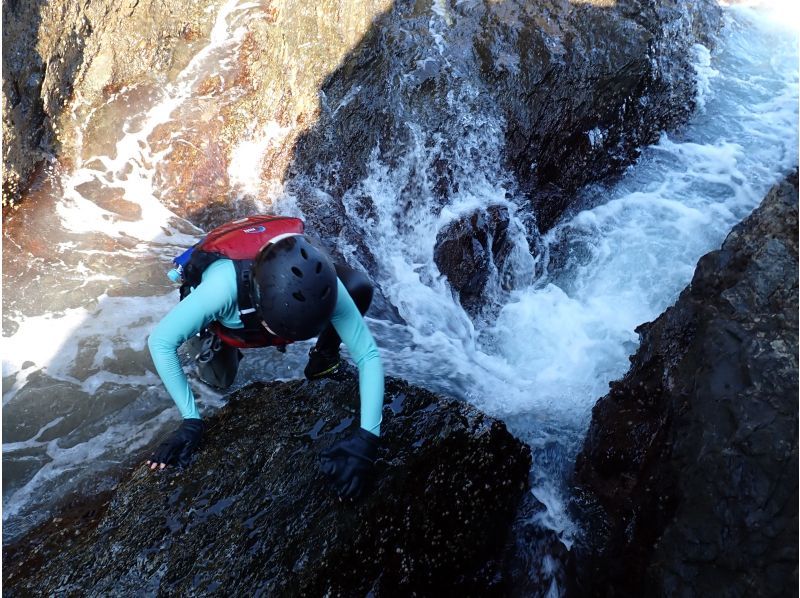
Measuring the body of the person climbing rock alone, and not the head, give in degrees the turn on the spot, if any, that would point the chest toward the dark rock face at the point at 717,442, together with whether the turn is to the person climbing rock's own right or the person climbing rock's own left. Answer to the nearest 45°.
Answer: approximately 45° to the person climbing rock's own left

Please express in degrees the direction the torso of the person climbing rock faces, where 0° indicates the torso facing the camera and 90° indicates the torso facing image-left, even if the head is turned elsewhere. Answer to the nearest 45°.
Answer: approximately 0°

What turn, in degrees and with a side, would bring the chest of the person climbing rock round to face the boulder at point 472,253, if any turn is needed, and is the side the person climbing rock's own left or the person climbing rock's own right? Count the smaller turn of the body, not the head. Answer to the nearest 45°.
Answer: approximately 135° to the person climbing rock's own left

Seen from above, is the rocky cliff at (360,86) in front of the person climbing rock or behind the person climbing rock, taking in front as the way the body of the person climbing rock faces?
behind

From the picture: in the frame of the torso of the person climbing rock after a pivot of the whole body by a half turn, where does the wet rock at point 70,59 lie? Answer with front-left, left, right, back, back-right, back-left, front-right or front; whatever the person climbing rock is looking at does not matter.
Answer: front
